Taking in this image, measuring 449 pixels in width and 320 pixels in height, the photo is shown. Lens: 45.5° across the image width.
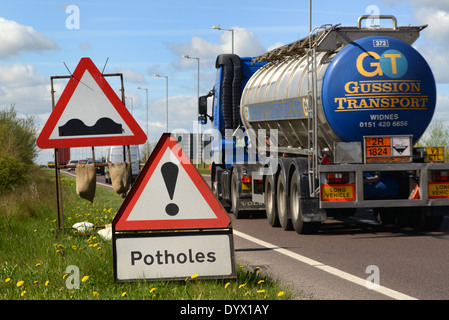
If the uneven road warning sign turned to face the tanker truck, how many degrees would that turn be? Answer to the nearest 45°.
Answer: approximately 135° to its left

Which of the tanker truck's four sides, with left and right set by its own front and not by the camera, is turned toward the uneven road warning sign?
back

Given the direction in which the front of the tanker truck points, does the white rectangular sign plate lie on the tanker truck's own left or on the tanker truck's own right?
on the tanker truck's own left

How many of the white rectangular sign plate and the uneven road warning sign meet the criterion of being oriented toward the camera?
2

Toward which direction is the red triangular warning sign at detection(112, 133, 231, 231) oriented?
toward the camera

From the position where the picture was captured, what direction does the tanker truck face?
facing away from the viewer and to the left of the viewer

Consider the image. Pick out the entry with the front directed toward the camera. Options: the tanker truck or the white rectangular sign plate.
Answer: the white rectangular sign plate

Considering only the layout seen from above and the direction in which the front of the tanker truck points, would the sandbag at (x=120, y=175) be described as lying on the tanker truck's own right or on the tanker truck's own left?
on the tanker truck's own left

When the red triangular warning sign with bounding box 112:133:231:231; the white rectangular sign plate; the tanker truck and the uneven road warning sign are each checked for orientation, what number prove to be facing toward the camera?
3

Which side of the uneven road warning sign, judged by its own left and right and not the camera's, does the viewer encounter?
front

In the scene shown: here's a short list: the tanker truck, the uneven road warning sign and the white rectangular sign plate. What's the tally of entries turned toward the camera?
2

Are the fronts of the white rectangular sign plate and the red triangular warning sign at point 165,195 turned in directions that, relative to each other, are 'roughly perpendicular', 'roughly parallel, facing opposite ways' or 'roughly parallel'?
roughly parallel

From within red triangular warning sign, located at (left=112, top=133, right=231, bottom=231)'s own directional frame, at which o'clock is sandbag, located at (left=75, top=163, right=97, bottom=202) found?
The sandbag is roughly at 5 o'clock from the red triangular warning sign.

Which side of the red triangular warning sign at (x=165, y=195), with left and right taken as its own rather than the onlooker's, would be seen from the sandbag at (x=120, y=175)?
back

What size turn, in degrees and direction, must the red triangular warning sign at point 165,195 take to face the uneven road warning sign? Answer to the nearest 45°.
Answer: approximately 135° to its right

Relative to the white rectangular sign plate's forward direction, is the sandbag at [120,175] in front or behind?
behind

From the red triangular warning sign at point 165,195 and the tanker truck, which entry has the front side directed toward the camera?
the red triangular warning sign

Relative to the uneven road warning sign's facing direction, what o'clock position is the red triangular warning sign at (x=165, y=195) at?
The red triangular warning sign is roughly at 11 o'clock from the uneven road warning sign.
